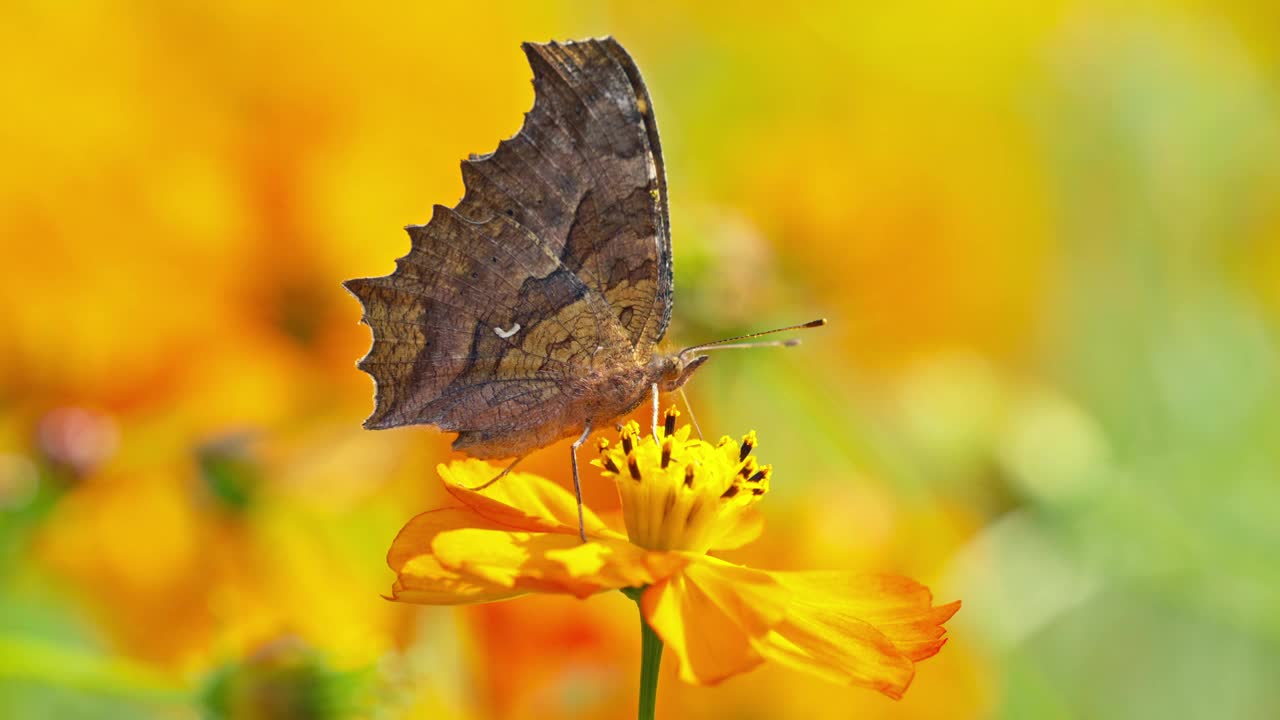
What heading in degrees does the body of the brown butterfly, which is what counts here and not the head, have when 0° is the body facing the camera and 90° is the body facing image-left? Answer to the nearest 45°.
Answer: approximately 270°
